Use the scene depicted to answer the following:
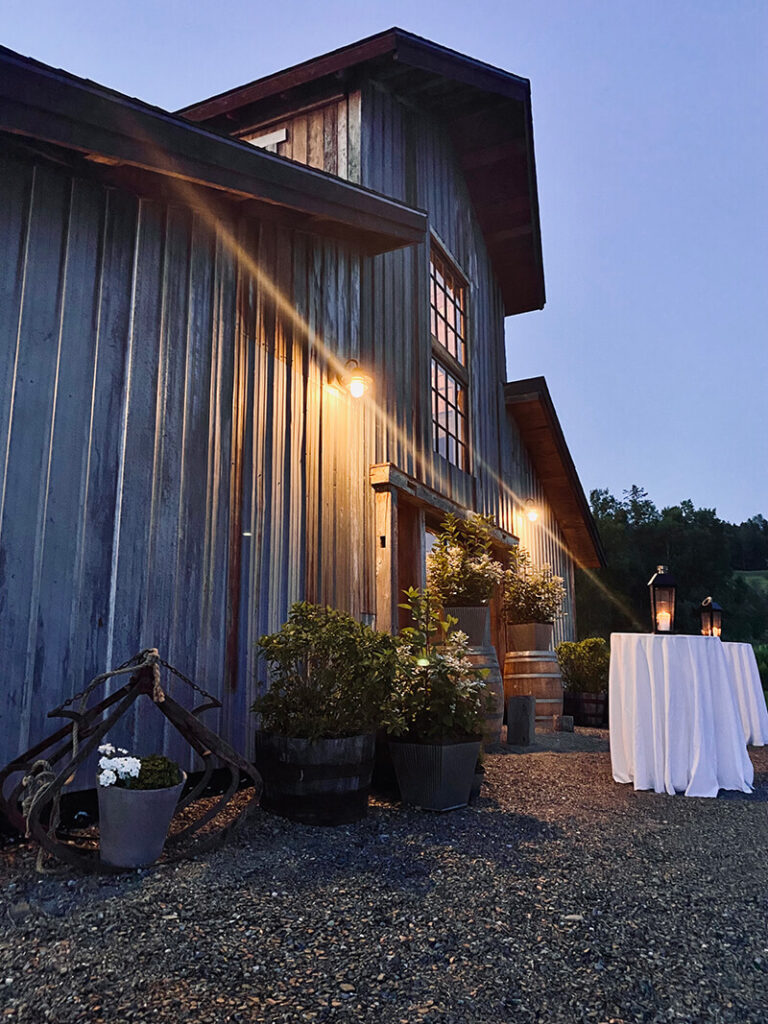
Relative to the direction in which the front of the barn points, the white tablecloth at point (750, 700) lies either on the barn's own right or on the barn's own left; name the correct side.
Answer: on the barn's own left

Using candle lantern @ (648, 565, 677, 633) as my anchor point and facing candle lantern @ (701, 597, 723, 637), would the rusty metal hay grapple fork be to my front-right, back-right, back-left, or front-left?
back-left

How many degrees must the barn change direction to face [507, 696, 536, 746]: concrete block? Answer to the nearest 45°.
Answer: approximately 90° to its left

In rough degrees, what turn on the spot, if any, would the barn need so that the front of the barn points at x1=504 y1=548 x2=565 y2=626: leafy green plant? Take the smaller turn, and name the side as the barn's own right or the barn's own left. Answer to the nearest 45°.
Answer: approximately 90° to the barn's own left

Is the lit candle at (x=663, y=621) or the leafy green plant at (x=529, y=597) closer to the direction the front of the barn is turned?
the lit candle

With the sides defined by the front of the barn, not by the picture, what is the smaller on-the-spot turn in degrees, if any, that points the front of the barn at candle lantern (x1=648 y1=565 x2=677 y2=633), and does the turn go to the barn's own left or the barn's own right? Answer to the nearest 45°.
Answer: approximately 45° to the barn's own left

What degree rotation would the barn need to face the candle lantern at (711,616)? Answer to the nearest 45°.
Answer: approximately 90° to its left

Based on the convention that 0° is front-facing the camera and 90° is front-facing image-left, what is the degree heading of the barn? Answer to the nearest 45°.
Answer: approximately 315°
